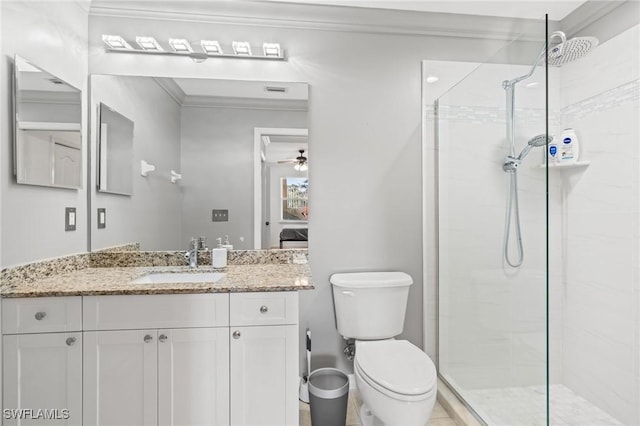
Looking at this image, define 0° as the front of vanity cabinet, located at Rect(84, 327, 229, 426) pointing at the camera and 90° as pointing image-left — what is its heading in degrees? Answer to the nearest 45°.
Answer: approximately 0°

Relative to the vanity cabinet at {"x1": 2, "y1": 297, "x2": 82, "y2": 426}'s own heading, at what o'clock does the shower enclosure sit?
The shower enclosure is roughly at 10 o'clock from the vanity cabinet.

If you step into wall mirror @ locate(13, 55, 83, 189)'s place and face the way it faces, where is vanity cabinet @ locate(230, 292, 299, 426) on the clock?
The vanity cabinet is roughly at 12 o'clock from the wall mirror.

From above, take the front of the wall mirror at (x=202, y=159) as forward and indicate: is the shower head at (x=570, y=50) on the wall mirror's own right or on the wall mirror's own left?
on the wall mirror's own left

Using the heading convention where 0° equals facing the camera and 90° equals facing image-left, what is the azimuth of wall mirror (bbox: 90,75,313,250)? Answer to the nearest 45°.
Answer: approximately 0°
